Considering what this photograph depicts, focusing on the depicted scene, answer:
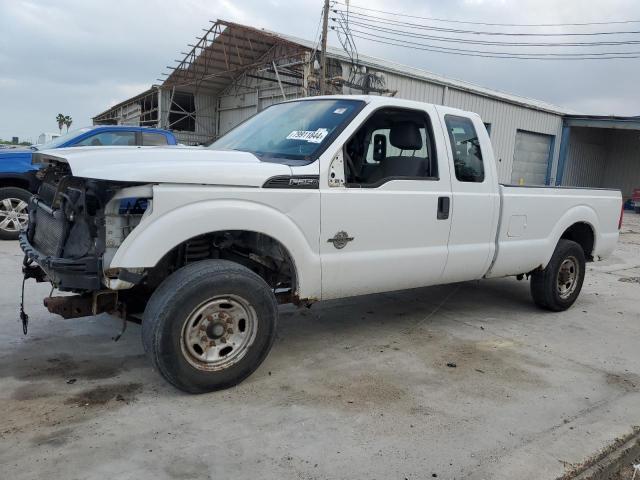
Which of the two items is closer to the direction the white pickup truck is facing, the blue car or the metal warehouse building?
the blue car

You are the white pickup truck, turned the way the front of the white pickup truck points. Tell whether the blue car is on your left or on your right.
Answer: on your right

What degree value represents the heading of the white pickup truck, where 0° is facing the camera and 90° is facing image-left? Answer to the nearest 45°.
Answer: approximately 45°

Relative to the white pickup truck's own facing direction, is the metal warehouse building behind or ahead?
behind
